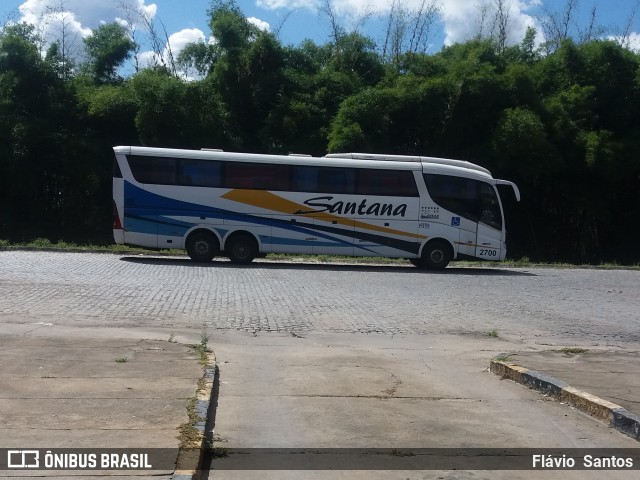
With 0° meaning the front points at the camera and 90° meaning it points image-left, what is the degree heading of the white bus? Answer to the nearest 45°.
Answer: approximately 270°

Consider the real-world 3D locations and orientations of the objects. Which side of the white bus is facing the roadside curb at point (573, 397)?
right

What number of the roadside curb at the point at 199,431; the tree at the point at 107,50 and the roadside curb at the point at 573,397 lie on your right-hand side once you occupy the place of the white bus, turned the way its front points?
2

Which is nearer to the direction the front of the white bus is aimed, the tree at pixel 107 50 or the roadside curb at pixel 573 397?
the roadside curb

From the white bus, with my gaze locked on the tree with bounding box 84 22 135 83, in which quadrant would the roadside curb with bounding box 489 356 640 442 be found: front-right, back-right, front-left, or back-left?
back-left

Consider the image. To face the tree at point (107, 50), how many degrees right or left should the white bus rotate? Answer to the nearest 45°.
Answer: approximately 135° to its left
